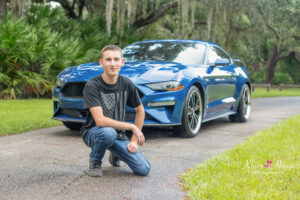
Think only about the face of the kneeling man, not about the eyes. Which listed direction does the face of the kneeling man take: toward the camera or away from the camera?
toward the camera

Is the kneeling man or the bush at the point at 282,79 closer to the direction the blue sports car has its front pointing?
the kneeling man

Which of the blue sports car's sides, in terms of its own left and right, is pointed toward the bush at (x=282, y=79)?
back

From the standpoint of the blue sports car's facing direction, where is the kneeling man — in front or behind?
in front

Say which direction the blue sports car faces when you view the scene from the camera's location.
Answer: facing the viewer and to the left of the viewer
